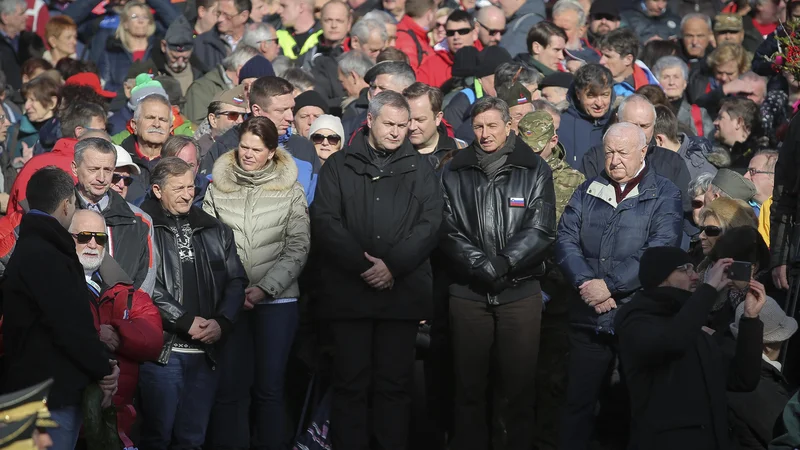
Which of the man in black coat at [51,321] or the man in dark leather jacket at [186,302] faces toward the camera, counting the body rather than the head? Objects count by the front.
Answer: the man in dark leather jacket

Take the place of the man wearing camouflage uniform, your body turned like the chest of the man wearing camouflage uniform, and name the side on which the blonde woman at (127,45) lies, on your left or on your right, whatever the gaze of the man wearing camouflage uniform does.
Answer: on your right

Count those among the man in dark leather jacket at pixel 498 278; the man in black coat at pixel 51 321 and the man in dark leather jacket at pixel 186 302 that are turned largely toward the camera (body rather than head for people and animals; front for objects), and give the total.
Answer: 2

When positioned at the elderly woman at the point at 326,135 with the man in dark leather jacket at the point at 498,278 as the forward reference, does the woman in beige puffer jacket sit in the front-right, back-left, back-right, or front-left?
front-right

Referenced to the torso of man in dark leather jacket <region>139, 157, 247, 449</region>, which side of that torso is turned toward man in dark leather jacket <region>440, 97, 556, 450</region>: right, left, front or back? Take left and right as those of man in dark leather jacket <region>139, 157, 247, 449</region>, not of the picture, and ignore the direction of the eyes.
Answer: left

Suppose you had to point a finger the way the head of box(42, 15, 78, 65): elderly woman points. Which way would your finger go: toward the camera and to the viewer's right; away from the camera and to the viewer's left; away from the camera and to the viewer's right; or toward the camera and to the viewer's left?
toward the camera and to the viewer's right

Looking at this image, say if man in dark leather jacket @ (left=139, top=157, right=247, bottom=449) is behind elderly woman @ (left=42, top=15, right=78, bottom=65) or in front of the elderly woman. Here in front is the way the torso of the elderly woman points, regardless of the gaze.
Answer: in front

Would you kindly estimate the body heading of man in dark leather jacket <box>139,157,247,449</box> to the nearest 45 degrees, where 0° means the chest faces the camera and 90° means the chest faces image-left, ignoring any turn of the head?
approximately 0°

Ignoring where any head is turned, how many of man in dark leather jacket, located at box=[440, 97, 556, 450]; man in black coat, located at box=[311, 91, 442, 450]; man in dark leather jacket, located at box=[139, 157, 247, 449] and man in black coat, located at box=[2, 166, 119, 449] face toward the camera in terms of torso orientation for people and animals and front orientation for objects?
3

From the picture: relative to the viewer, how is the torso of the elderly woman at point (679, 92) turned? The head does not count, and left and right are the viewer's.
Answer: facing the viewer and to the left of the viewer

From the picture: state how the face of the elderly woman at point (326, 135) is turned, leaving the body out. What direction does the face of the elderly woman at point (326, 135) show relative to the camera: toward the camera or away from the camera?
toward the camera

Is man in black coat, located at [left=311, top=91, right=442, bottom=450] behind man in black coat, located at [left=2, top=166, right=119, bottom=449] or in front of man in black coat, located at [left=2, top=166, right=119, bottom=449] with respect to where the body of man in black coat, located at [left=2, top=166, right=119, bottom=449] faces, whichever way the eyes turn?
in front

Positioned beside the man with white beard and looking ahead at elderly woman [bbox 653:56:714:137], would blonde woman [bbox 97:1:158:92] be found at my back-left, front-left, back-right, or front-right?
front-left

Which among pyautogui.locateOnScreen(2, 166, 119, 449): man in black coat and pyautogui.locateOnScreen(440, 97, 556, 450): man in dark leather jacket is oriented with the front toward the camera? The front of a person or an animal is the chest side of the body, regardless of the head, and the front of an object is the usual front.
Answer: the man in dark leather jacket

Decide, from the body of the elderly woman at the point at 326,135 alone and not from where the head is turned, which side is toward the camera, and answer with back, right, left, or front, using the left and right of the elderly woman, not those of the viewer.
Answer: front

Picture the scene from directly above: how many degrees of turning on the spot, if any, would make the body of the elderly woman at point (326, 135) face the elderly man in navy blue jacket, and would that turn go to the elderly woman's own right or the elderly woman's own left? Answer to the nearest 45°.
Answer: approximately 45° to the elderly woman's own left

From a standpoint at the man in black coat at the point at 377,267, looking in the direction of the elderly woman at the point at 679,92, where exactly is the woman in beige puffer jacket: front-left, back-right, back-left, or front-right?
back-left
